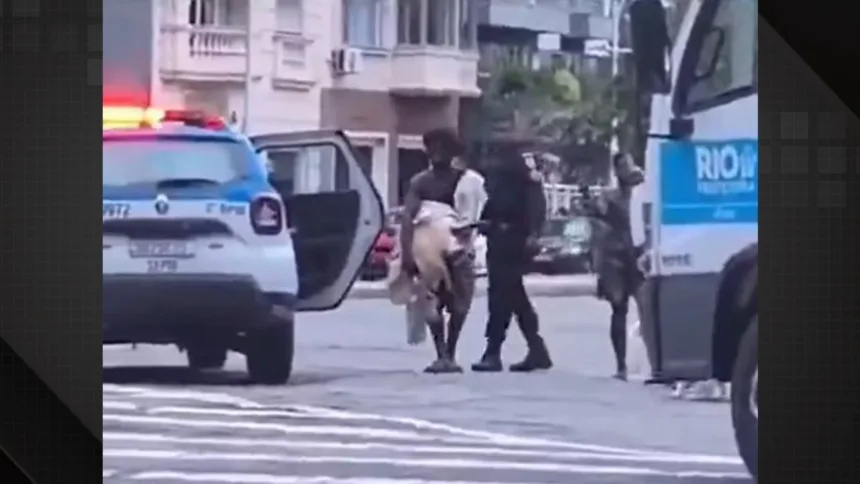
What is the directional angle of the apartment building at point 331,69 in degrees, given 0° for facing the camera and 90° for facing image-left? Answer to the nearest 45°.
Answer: approximately 0°

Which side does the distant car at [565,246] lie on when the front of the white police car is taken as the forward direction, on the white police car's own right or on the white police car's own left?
on the white police car's own right

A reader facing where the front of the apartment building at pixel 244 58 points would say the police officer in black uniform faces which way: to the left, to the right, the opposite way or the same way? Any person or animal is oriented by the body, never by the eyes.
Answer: to the right

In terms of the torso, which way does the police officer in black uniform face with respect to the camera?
to the viewer's left

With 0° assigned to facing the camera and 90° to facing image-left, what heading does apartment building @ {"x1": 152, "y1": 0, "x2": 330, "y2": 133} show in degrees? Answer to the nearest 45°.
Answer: approximately 0°

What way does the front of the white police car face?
away from the camera

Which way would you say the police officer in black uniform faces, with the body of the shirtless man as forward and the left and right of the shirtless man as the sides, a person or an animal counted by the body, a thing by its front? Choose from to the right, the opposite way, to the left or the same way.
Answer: to the right

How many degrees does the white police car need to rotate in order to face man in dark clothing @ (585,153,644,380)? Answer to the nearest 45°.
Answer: approximately 90° to its right
